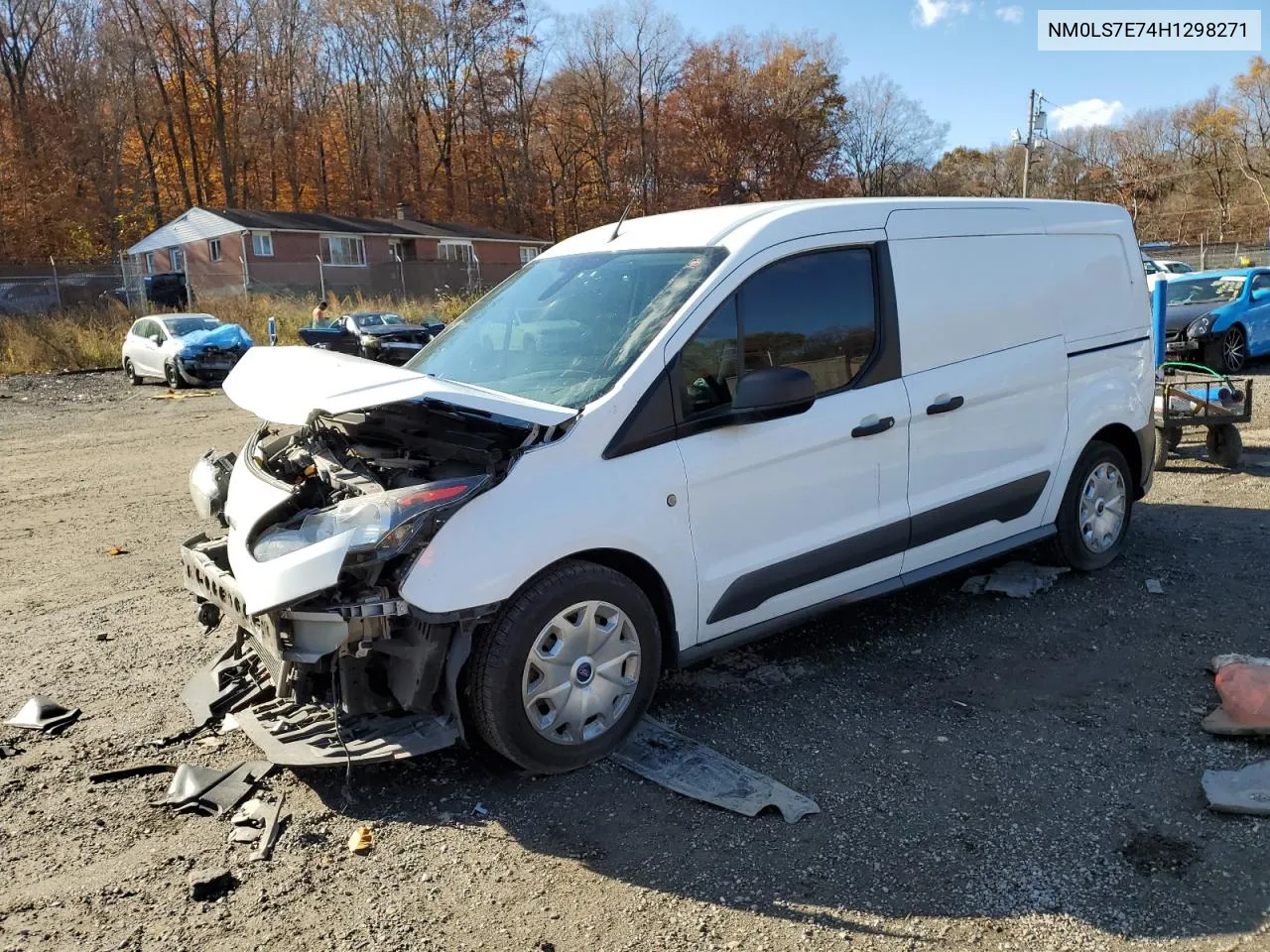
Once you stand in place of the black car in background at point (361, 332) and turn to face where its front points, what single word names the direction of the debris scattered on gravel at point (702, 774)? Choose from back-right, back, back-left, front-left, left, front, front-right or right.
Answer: front-right

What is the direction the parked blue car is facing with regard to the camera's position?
facing the viewer and to the left of the viewer

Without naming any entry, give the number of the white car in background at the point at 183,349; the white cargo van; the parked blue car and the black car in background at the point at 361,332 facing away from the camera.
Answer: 0

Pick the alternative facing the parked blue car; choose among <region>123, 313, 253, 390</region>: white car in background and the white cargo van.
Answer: the white car in background

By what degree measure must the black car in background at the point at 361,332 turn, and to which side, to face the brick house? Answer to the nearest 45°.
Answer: approximately 135° to its left

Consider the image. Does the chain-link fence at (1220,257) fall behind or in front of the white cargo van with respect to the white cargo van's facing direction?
behind

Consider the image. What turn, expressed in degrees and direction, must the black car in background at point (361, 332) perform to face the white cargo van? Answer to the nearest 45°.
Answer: approximately 45° to its right

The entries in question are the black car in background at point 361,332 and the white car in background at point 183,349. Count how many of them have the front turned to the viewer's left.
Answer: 0

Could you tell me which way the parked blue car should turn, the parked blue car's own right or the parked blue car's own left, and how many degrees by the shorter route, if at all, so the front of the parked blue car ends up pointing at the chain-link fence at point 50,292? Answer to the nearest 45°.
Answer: approximately 45° to the parked blue car's own right

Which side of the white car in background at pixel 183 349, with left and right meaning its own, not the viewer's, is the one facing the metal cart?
front

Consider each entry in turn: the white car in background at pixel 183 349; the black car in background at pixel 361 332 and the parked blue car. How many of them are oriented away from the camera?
0

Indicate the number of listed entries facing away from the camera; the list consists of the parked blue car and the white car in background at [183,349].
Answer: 0

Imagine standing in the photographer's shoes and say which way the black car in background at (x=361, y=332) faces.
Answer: facing the viewer and to the right of the viewer

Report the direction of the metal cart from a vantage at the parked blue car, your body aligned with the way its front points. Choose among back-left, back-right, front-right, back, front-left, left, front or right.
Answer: front-left

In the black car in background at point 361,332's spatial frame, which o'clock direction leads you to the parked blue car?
The parked blue car is roughly at 12 o'clock from the black car in background.
